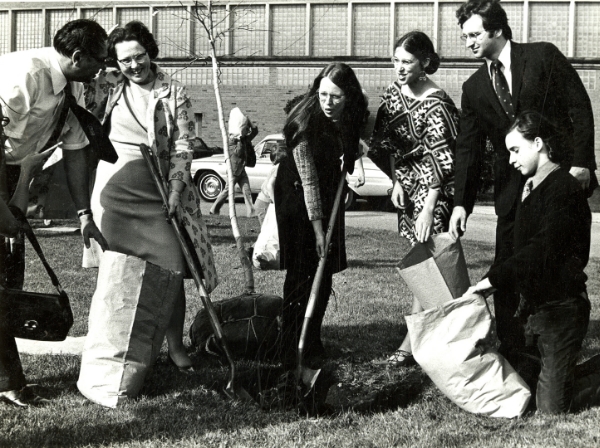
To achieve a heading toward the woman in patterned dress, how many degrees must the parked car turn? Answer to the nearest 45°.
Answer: approximately 90° to its left

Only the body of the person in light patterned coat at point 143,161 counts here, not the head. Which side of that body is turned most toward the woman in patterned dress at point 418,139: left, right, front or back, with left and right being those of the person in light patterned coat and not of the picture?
left

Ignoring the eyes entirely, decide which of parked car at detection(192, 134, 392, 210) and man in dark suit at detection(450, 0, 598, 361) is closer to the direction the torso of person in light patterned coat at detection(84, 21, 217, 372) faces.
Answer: the man in dark suit

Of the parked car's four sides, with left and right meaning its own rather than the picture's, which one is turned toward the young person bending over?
left

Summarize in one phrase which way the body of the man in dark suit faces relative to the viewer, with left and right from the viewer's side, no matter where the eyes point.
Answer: facing the viewer and to the left of the viewer

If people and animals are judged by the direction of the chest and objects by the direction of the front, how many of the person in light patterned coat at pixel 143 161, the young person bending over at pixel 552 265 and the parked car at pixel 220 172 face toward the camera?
1

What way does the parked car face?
to the viewer's left

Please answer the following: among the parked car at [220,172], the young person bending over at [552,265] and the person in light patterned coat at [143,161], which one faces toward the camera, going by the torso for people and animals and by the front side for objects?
the person in light patterned coat

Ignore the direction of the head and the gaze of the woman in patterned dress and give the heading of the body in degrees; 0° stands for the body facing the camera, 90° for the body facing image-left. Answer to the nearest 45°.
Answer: approximately 45°

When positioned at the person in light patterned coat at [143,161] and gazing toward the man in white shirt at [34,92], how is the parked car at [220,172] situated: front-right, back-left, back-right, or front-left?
back-right

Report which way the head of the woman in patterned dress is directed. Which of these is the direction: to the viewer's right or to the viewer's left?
to the viewer's left

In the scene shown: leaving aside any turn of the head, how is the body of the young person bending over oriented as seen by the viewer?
to the viewer's left

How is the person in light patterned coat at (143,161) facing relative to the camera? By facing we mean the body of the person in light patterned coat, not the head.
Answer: toward the camera

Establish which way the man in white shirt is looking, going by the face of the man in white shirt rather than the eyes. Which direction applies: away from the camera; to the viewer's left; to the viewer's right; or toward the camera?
to the viewer's right
